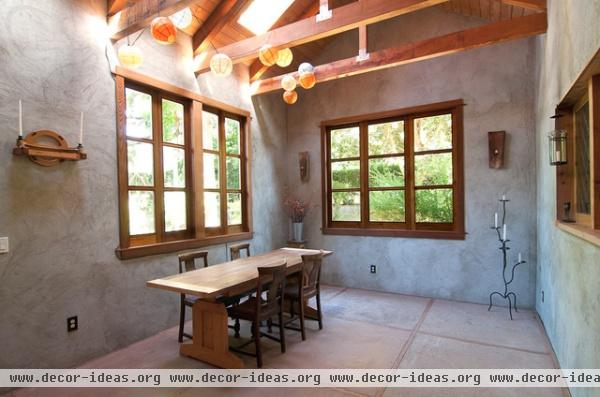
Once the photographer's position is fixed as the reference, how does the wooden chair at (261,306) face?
facing away from the viewer and to the left of the viewer

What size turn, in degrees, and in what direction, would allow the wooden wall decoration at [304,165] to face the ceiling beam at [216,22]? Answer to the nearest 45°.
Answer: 0° — it already faces it

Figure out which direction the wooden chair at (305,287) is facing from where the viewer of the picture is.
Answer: facing away from the viewer and to the left of the viewer

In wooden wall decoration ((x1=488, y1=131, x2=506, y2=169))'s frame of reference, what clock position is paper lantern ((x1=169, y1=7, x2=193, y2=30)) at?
The paper lantern is roughly at 1 o'clock from the wooden wall decoration.

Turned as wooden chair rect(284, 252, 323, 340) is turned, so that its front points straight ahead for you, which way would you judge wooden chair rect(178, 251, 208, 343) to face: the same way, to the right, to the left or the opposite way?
the opposite way

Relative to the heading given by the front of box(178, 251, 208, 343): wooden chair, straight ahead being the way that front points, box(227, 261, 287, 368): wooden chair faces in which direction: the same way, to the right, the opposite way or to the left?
the opposite way

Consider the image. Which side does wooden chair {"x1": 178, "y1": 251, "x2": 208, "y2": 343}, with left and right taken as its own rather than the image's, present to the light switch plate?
right

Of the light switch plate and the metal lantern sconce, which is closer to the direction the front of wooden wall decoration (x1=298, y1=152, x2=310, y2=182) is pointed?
the light switch plate
